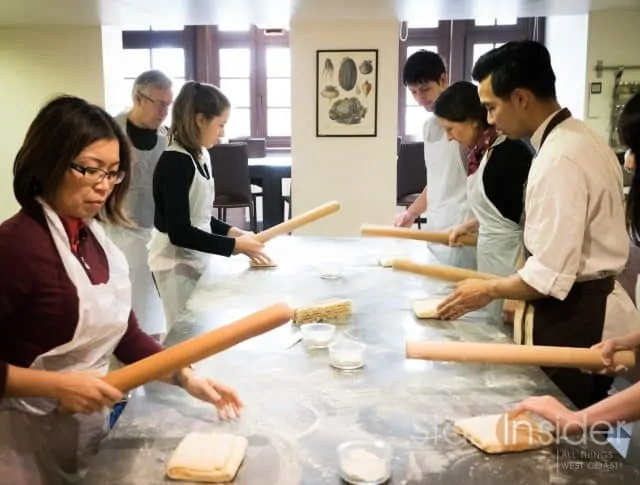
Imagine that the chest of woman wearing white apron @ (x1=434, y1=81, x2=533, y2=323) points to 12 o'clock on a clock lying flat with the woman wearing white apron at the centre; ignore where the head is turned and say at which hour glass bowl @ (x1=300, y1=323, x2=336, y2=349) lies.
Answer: The glass bowl is roughly at 10 o'clock from the woman wearing white apron.

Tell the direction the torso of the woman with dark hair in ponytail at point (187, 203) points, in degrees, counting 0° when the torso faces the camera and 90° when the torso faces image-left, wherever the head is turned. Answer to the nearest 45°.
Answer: approximately 270°

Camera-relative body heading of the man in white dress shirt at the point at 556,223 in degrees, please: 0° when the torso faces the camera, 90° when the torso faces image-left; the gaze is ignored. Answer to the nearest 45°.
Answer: approximately 90°

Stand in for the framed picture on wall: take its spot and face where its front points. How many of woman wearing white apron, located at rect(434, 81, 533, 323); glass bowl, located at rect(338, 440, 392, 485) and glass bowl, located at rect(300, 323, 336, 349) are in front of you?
3

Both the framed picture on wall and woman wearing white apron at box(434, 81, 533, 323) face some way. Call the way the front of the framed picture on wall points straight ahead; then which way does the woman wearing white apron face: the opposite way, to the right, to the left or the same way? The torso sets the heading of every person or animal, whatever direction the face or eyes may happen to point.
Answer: to the right

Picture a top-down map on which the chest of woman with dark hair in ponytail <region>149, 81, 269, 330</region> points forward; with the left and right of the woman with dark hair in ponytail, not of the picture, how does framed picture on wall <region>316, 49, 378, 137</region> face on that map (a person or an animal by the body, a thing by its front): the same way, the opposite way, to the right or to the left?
to the right

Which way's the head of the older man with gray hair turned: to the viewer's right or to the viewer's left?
to the viewer's right

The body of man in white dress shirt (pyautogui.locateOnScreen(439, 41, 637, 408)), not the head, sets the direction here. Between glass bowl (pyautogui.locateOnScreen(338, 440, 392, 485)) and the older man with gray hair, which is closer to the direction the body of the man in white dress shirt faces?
the older man with gray hair

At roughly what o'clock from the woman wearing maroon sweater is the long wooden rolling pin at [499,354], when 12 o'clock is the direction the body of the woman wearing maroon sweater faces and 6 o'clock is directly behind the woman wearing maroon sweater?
The long wooden rolling pin is roughly at 11 o'clock from the woman wearing maroon sweater.

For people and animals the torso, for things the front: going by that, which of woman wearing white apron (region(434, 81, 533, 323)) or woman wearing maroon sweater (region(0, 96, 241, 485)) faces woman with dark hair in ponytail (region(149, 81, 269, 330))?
the woman wearing white apron

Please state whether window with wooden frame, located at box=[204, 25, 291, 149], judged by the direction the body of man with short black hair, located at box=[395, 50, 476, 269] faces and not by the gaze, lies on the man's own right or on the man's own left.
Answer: on the man's own right

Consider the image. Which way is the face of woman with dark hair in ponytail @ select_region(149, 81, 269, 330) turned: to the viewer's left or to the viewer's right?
to the viewer's right

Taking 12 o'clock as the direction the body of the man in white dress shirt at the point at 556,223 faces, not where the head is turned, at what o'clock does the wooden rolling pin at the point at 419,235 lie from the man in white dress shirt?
The wooden rolling pin is roughly at 2 o'clock from the man in white dress shirt.
